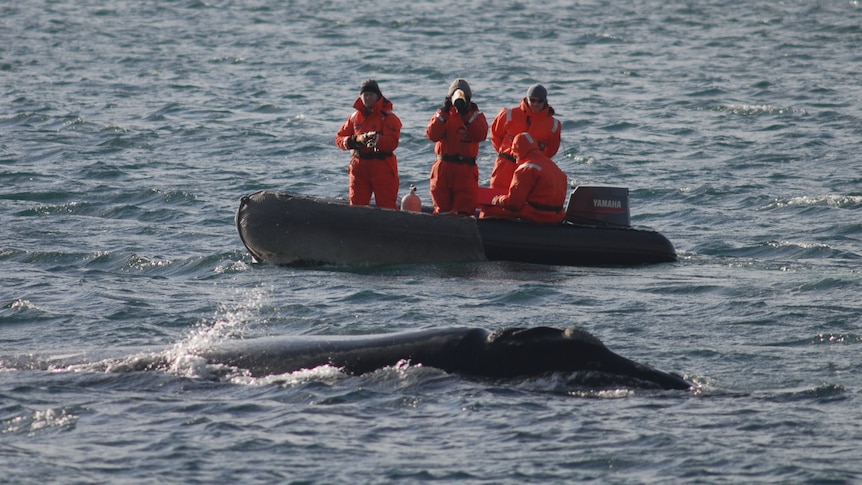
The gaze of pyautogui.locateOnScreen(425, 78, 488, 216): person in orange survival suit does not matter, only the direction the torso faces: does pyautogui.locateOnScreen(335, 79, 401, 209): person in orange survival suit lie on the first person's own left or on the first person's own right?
on the first person's own right

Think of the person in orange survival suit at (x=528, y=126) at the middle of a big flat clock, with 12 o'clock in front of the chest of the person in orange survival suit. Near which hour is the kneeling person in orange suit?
The kneeling person in orange suit is roughly at 12 o'clock from the person in orange survival suit.

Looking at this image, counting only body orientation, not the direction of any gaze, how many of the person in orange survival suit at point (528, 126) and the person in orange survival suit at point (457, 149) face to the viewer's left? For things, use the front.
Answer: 0

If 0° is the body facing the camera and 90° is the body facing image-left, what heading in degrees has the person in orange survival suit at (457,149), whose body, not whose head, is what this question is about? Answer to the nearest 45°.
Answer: approximately 0°

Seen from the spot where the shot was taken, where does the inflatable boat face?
facing to the left of the viewer

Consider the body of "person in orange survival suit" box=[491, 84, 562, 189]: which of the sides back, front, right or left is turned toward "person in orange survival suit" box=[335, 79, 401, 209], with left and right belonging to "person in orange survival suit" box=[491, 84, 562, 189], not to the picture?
right

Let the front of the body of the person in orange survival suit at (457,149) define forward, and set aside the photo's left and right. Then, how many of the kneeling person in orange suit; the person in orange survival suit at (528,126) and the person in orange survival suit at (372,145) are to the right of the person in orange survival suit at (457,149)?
1
